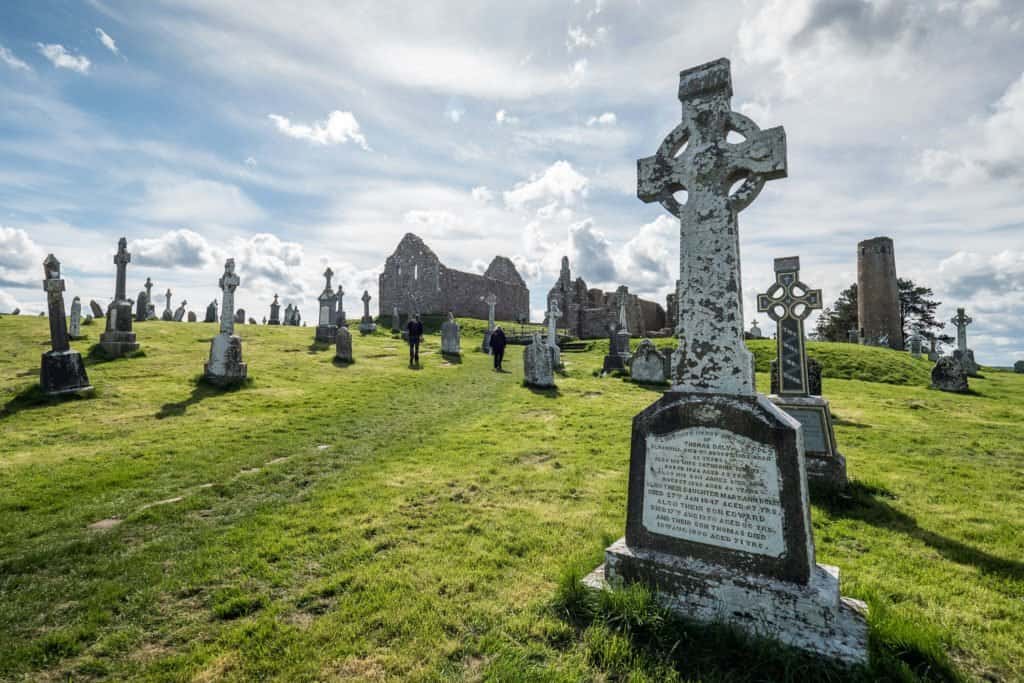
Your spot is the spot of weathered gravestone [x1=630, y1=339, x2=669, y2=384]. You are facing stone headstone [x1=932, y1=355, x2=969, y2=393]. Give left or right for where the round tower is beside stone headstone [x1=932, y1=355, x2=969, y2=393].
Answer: left

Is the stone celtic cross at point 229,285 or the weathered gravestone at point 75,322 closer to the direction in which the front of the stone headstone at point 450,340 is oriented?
the stone celtic cross

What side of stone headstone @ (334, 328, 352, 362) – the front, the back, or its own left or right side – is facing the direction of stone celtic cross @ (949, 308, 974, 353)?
left

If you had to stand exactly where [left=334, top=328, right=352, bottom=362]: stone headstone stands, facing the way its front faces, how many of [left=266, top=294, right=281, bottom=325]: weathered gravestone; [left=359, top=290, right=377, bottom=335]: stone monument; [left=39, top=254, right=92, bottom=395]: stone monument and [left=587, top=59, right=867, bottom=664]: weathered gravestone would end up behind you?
2

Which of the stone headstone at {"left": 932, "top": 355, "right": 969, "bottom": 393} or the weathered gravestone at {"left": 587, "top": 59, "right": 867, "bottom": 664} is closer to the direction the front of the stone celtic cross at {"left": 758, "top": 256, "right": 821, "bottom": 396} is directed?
the weathered gravestone

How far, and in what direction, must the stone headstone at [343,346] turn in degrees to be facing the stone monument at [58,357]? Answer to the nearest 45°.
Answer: approximately 45° to its right

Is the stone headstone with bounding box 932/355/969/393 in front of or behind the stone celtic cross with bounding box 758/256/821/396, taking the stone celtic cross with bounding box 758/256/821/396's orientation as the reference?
behind

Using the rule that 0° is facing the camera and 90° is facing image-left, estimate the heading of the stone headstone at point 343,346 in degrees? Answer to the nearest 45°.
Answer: approximately 0°

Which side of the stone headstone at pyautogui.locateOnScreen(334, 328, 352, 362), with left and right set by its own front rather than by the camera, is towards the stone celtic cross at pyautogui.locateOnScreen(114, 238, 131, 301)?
right

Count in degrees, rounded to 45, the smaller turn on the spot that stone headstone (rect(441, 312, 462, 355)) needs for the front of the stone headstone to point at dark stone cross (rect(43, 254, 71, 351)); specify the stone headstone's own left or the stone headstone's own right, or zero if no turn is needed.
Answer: approximately 45° to the stone headstone's own right
